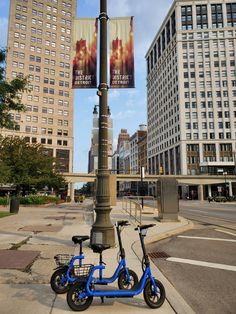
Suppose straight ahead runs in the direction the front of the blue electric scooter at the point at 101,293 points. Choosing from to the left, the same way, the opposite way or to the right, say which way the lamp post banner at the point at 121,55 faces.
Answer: to the right

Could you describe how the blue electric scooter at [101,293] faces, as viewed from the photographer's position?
facing to the right of the viewer

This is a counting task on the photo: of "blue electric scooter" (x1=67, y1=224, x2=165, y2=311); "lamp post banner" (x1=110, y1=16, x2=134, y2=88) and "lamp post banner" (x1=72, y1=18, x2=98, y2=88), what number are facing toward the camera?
2

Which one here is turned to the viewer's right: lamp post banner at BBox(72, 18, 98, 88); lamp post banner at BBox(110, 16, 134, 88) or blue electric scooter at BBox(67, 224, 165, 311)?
the blue electric scooter

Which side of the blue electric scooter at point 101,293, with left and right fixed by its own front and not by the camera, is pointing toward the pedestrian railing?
left
